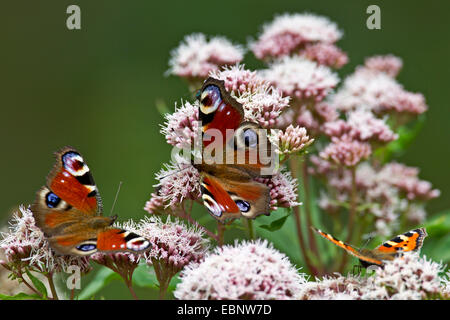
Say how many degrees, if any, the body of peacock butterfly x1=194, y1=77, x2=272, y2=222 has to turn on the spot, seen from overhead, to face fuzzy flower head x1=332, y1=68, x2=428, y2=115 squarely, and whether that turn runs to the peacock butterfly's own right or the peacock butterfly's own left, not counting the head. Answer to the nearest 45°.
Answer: approximately 135° to the peacock butterfly's own right

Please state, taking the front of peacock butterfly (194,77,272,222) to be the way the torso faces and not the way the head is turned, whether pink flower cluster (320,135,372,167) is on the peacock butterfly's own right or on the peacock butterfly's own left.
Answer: on the peacock butterfly's own right

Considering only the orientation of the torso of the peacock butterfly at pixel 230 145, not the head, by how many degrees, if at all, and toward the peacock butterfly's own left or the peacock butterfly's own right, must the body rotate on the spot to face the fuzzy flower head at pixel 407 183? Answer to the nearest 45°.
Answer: approximately 135° to the peacock butterfly's own right
